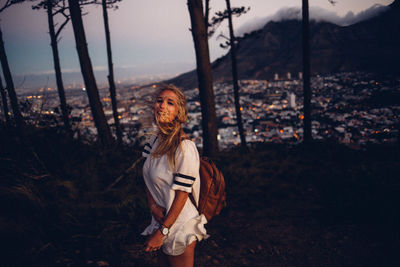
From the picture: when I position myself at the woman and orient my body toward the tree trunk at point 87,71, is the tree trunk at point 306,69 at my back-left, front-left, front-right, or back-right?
front-right

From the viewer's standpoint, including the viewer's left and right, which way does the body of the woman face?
facing the viewer and to the left of the viewer

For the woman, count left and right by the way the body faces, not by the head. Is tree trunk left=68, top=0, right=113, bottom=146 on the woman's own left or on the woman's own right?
on the woman's own right

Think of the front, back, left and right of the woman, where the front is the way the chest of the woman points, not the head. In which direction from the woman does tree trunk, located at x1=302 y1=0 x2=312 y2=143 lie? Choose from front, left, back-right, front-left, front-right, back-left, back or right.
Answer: back

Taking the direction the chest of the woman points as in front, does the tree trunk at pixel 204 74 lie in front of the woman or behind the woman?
behind

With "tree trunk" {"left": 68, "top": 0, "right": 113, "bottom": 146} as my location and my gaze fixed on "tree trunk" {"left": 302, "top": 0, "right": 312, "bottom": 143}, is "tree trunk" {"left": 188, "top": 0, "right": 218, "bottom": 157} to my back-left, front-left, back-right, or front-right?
front-right

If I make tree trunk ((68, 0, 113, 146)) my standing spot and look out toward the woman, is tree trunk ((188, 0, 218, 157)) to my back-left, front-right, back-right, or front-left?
front-left

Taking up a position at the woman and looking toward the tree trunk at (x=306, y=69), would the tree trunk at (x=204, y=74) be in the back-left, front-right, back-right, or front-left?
front-left
